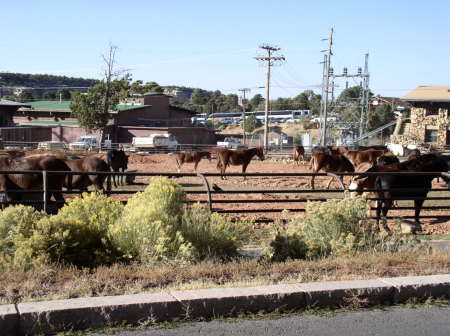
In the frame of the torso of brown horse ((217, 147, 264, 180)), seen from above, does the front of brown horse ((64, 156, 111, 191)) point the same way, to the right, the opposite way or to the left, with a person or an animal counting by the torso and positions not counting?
the opposite way

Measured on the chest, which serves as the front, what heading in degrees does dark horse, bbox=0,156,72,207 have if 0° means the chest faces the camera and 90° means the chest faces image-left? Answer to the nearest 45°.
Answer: approximately 90°

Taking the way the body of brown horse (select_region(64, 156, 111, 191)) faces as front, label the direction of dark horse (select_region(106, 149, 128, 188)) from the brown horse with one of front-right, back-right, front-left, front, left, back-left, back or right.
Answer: right

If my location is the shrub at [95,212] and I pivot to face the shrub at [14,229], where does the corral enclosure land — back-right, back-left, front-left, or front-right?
back-right

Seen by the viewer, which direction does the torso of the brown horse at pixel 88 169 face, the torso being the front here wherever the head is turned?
to the viewer's left

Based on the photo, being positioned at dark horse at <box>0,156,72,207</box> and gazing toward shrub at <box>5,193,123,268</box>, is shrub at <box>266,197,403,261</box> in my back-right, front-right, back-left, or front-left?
front-left

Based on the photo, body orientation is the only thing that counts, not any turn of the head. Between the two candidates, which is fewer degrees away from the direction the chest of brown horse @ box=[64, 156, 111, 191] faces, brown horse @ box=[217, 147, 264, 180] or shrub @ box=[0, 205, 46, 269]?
the shrub
